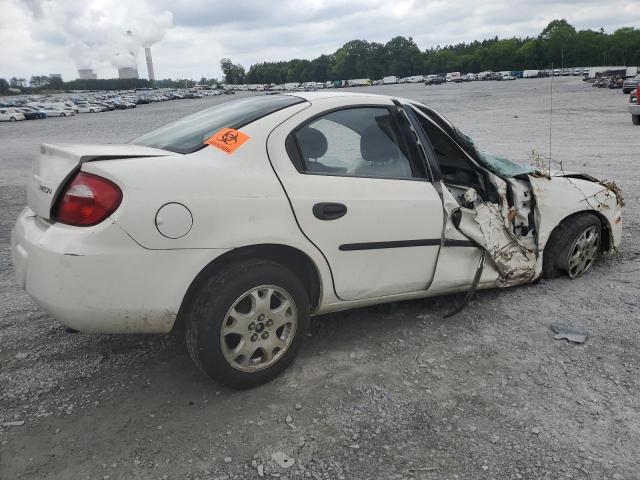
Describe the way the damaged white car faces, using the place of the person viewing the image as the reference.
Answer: facing away from the viewer and to the right of the viewer

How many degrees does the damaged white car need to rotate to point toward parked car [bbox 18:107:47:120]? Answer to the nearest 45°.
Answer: approximately 90° to its left

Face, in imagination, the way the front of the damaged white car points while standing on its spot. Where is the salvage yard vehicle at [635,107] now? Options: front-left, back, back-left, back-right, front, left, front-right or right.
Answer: front

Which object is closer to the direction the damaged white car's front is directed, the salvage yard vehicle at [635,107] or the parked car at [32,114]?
the salvage yard vehicle

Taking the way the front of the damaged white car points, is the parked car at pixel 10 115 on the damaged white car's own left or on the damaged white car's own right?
on the damaged white car's own left

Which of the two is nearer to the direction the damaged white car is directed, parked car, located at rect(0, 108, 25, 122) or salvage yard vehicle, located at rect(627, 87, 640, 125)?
the salvage yard vehicle
